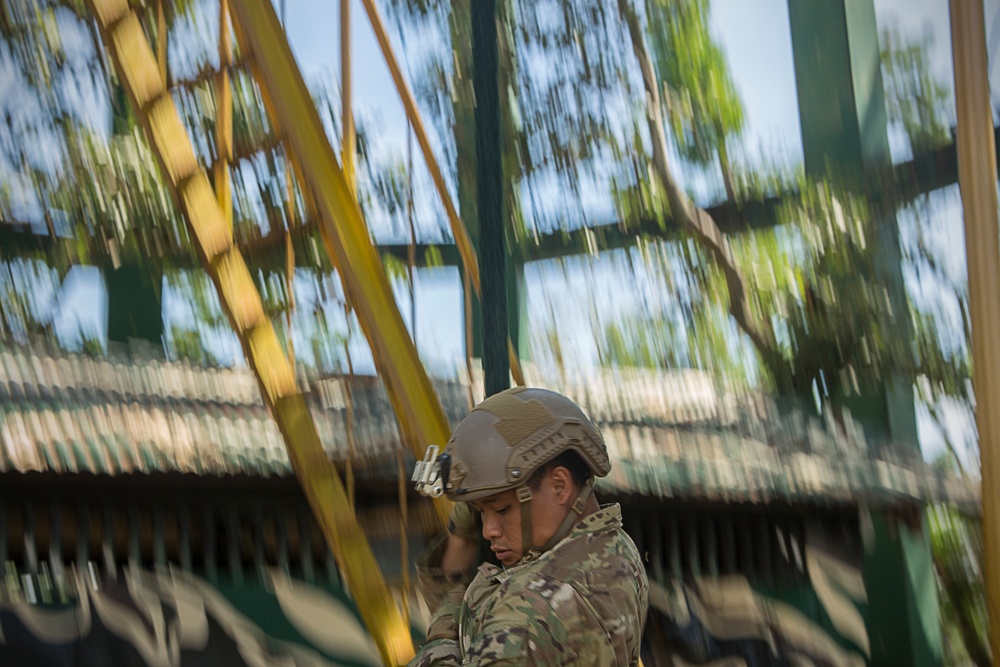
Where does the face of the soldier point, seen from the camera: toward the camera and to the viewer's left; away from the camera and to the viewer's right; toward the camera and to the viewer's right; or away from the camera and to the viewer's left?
toward the camera and to the viewer's left

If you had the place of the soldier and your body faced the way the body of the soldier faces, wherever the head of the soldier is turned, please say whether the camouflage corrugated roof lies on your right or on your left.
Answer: on your right

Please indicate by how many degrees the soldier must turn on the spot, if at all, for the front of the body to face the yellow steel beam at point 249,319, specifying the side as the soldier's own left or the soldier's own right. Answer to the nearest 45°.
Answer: approximately 45° to the soldier's own right

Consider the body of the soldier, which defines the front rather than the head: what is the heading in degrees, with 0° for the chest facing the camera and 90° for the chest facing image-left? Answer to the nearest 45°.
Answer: approximately 90°

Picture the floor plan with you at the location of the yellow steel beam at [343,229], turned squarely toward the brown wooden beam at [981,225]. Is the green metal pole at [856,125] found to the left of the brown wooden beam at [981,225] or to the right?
left

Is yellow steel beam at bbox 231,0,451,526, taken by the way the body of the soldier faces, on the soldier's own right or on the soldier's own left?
on the soldier's own right

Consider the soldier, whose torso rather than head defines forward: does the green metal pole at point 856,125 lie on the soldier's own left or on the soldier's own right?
on the soldier's own right
